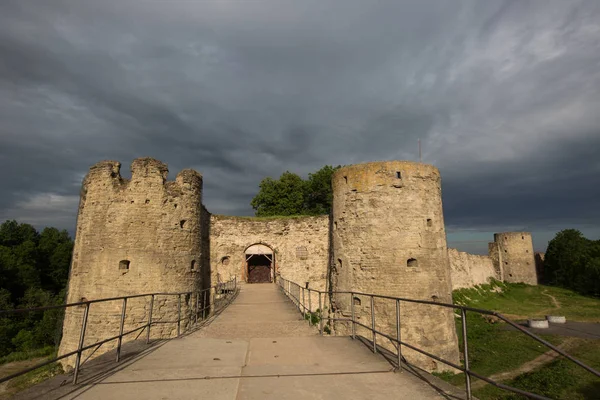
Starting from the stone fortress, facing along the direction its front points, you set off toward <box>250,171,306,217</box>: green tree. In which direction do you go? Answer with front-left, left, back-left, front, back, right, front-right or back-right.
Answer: back

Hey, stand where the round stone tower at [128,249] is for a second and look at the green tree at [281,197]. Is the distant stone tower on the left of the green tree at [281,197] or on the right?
right

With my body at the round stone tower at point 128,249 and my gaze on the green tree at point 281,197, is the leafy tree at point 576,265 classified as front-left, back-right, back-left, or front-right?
front-right

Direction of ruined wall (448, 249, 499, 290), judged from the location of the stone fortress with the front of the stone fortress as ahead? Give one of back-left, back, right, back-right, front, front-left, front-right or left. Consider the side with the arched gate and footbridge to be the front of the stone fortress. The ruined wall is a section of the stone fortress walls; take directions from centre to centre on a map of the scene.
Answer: back-left

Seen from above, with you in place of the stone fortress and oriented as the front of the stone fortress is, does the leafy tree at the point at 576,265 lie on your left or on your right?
on your left
